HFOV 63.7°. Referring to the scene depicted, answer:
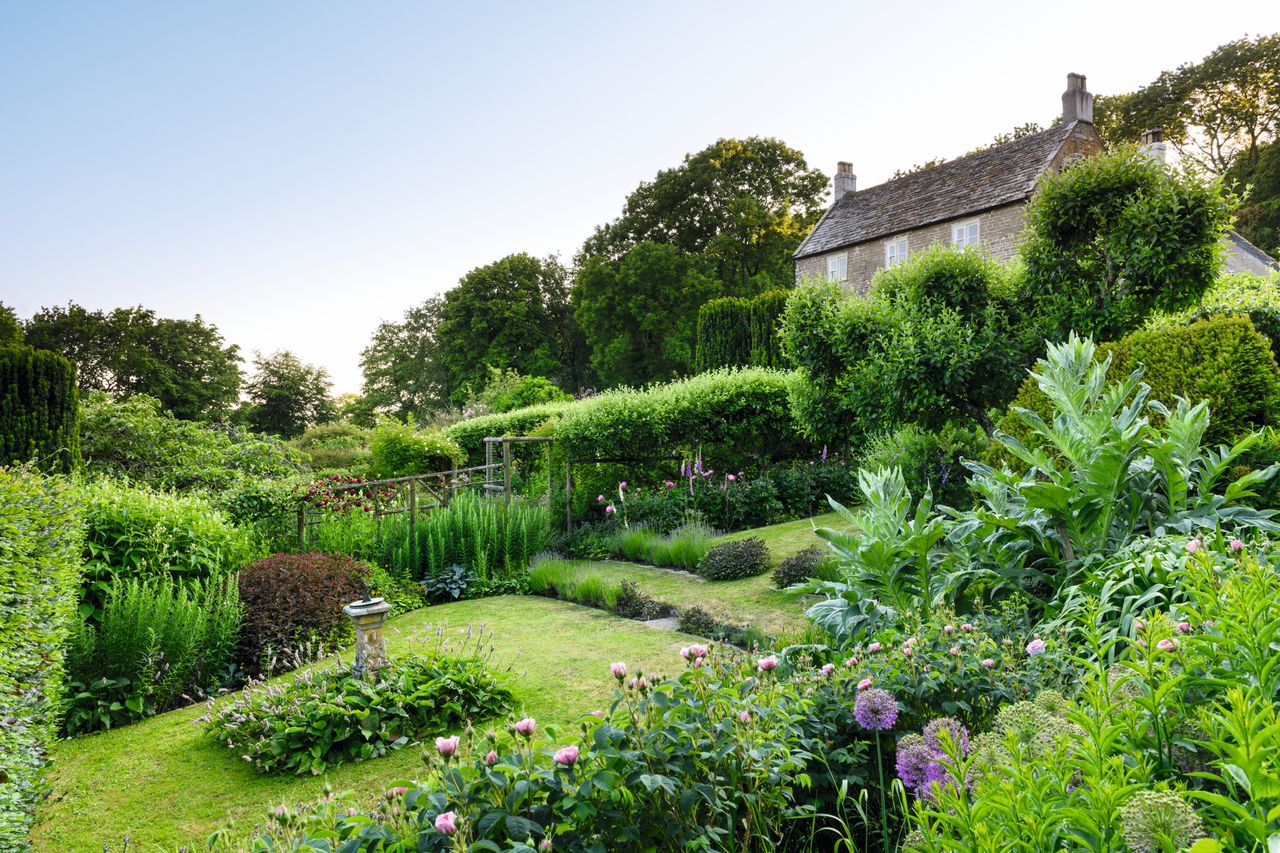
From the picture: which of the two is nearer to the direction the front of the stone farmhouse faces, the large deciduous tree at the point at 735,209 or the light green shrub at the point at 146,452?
the light green shrub

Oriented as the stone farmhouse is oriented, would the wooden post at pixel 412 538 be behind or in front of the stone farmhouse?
in front

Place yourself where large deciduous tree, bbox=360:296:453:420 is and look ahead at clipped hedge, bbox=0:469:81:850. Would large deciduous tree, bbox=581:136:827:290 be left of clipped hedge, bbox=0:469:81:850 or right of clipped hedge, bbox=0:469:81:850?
left

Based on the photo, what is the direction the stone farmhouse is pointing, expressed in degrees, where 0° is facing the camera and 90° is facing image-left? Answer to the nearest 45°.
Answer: approximately 45°

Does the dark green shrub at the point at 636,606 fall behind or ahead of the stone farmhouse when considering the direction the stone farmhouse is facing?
ahead

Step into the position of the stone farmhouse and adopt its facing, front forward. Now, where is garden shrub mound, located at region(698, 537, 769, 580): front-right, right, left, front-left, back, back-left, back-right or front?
front-left

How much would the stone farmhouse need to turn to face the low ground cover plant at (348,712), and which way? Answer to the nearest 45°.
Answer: approximately 45° to its left

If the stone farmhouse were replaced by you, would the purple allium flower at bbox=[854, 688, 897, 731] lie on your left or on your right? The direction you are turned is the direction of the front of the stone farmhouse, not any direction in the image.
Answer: on your left

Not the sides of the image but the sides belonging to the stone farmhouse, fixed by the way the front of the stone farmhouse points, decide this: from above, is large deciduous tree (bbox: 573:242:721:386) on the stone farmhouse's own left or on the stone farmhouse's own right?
on the stone farmhouse's own right
